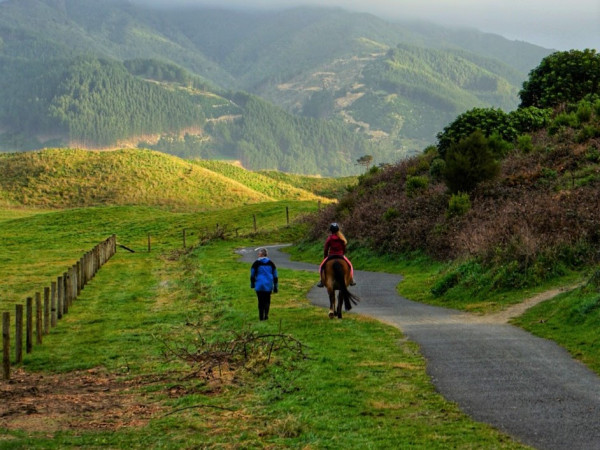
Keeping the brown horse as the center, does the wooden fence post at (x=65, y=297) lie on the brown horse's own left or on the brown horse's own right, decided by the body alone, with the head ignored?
on the brown horse's own left

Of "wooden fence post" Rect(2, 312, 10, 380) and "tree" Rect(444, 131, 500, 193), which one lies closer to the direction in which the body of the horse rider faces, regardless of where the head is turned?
the tree

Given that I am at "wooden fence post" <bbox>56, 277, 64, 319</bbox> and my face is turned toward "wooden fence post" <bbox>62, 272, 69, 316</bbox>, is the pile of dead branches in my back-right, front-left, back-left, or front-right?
back-right

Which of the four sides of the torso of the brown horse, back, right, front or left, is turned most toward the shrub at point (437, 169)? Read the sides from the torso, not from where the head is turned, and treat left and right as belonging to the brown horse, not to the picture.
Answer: front

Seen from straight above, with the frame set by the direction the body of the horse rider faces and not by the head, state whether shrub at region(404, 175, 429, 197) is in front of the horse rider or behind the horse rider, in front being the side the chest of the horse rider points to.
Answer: in front

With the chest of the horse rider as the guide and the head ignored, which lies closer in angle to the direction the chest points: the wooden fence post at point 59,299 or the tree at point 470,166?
the tree

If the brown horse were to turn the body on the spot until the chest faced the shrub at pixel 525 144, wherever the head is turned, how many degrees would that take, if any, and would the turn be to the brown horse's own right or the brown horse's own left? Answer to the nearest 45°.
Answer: approximately 45° to the brown horse's own right

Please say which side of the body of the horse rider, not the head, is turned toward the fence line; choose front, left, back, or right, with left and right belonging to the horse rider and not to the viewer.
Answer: left

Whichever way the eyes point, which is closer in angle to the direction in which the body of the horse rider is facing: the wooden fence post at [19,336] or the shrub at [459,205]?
the shrub

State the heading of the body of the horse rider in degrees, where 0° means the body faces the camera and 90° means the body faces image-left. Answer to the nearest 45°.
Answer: approximately 180°

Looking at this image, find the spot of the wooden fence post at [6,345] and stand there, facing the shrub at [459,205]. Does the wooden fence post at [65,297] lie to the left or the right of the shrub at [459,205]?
left

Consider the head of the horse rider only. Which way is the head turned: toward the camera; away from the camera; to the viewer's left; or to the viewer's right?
away from the camera

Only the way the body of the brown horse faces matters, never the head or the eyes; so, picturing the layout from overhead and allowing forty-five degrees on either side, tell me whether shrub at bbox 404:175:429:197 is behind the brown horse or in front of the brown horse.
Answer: in front

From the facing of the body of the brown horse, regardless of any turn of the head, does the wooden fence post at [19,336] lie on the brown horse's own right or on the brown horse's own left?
on the brown horse's own left

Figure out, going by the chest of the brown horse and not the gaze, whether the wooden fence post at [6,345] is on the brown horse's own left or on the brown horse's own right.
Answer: on the brown horse's own left

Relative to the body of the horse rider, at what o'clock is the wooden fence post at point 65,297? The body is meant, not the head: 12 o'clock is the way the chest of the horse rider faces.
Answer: The wooden fence post is roughly at 10 o'clock from the horse rider.

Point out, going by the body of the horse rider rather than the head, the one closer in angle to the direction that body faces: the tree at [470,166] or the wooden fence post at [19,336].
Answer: the tree

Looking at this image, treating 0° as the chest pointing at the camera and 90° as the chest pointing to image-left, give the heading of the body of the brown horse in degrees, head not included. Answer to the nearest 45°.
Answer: approximately 180°
